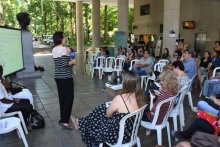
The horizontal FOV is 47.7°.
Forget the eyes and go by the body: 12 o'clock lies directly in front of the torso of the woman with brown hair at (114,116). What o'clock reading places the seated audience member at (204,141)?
The seated audience member is roughly at 5 o'clock from the woman with brown hair.

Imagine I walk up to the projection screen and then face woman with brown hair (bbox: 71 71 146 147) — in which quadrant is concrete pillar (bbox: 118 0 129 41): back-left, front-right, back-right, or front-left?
back-left

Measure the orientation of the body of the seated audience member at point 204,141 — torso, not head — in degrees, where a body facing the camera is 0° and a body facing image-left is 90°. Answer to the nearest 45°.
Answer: approximately 90°

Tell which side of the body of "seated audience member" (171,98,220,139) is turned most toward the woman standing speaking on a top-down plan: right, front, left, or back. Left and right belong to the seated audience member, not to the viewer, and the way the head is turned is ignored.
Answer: front

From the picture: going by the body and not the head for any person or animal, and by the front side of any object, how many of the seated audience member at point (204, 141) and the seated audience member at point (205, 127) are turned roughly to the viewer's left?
2

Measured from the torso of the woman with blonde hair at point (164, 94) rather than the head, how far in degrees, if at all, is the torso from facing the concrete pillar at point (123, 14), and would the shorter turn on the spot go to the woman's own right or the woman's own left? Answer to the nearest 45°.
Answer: approximately 45° to the woman's own right

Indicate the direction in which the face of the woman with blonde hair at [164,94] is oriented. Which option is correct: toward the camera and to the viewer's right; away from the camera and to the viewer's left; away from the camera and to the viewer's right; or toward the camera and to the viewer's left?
away from the camera and to the viewer's left

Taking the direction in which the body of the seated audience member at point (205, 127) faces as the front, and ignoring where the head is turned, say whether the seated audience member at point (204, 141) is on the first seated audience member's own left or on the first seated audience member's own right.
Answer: on the first seated audience member's own left

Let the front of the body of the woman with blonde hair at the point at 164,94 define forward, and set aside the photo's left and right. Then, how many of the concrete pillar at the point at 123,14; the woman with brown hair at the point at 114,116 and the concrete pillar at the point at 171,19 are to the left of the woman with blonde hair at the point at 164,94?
1

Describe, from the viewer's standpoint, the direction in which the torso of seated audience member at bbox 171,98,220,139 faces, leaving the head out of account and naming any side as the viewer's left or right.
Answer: facing to the left of the viewer

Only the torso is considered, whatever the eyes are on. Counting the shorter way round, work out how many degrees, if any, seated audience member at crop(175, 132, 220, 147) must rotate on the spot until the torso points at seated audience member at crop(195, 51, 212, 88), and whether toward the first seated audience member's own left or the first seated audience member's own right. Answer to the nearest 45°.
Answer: approximately 90° to the first seated audience member's own right

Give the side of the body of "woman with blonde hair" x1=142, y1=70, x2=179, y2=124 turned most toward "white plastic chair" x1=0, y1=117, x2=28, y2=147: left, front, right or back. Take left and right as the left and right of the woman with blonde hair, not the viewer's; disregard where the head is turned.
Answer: left

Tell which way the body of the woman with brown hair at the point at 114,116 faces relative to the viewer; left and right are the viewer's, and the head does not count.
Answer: facing away from the viewer and to the left of the viewer

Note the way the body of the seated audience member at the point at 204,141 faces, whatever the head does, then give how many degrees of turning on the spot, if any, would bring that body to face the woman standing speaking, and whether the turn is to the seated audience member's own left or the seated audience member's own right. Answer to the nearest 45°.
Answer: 0° — they already face them
